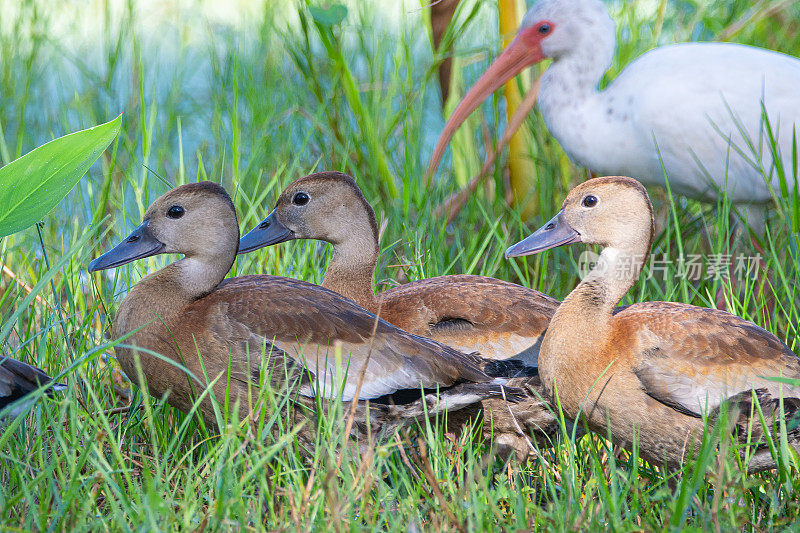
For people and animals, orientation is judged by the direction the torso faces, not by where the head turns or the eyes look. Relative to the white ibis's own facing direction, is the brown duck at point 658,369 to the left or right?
on its left

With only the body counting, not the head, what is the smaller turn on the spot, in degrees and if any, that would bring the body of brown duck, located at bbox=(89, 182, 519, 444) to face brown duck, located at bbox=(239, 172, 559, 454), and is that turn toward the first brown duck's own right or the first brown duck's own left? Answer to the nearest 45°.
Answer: approximately 135° to the first brown duck's own right

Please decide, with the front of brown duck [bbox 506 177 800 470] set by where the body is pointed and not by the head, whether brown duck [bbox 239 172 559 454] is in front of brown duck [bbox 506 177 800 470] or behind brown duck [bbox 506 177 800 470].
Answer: in front

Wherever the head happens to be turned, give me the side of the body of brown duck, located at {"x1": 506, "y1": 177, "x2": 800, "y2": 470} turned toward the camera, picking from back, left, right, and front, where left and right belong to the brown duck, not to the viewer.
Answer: left

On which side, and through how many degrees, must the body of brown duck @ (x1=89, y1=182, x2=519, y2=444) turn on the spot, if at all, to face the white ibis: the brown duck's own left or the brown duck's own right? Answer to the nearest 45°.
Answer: approximately 135° to the brown duck's own right

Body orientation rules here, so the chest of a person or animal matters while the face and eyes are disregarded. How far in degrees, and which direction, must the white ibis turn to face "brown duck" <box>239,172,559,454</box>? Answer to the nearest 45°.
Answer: approximately 45° to its left

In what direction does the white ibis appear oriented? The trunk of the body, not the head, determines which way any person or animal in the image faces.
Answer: to the viewer's left

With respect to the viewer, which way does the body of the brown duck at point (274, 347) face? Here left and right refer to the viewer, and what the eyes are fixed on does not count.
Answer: facing to the left of the viewer

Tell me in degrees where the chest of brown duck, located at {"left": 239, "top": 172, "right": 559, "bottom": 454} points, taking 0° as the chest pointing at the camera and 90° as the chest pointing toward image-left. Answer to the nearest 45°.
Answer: approximately 90°

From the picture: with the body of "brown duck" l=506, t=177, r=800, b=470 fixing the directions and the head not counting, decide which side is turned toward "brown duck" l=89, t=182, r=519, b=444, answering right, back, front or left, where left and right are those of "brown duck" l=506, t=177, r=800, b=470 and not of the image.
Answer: front
